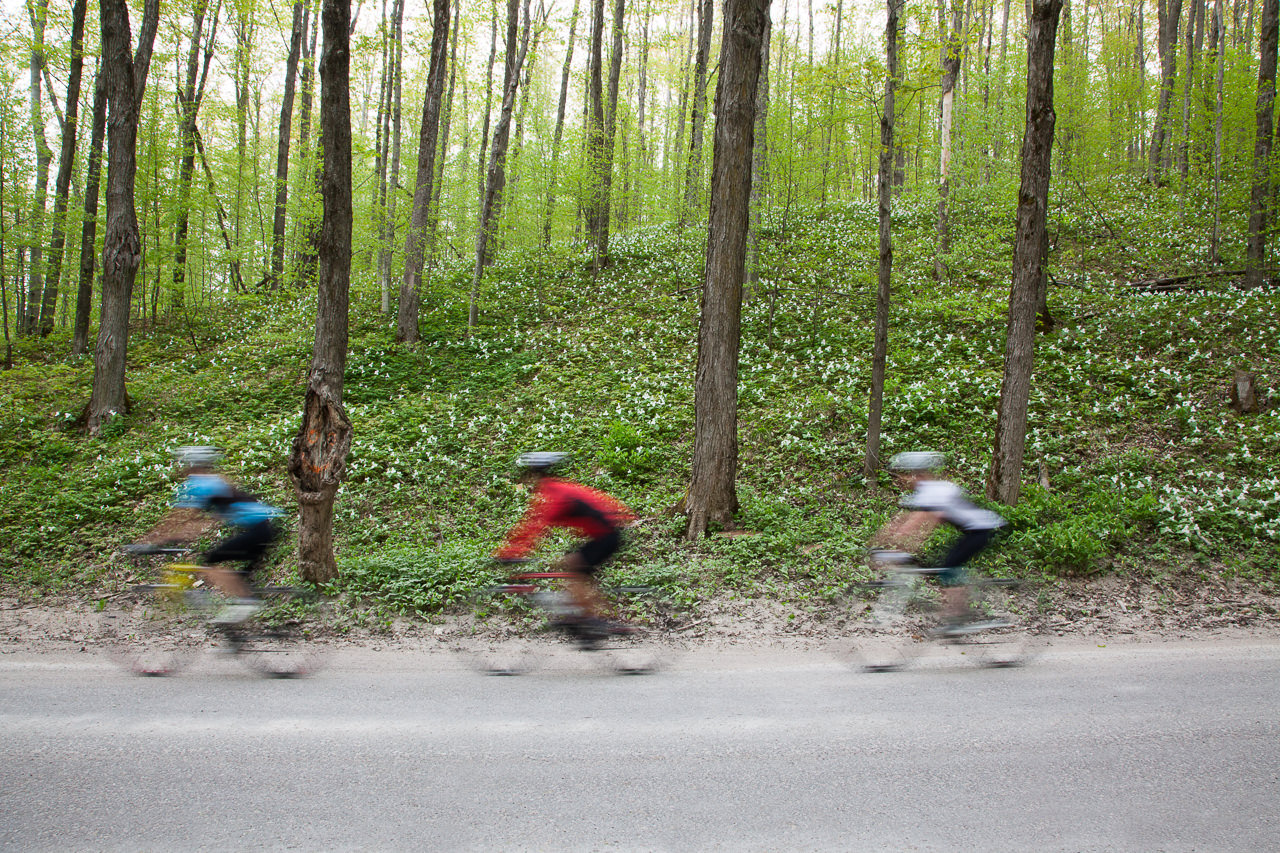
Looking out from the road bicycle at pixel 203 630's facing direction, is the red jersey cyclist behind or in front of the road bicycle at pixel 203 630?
behind

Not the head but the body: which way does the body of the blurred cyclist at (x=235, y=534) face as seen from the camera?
to the viewer's left

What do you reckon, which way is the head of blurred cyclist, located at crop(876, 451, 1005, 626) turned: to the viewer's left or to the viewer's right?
to the viewer's left

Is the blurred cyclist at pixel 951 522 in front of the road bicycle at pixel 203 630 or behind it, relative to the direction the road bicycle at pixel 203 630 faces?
behind

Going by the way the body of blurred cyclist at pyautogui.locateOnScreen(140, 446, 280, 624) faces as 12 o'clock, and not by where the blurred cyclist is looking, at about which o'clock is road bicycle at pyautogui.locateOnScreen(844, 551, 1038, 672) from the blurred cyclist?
The road bicycle is roughly at 7 o'clock from the blurred cyclist.

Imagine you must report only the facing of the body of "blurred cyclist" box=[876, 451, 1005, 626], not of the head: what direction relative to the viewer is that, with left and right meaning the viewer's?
facing to the left of the viewer

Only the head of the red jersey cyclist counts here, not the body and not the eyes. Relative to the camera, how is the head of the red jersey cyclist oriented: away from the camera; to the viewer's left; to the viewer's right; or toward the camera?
to the viewer's left

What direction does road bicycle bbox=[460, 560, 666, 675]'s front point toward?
to the viewer's left

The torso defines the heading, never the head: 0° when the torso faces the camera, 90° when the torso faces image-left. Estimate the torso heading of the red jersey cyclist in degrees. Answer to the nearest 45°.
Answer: approximately 90°

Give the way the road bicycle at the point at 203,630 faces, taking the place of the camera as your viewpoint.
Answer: facing to the left of the viewer

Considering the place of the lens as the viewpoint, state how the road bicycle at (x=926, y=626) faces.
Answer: facing to the left of the viewer

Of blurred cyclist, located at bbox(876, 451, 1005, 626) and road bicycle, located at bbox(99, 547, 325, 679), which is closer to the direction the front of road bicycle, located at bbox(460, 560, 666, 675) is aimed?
the road bicycle

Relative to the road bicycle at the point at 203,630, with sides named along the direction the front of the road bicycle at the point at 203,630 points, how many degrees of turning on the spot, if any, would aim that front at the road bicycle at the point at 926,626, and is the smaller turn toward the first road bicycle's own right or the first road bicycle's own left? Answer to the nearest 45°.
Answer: approximately 135° to the first road bicycle's own left
